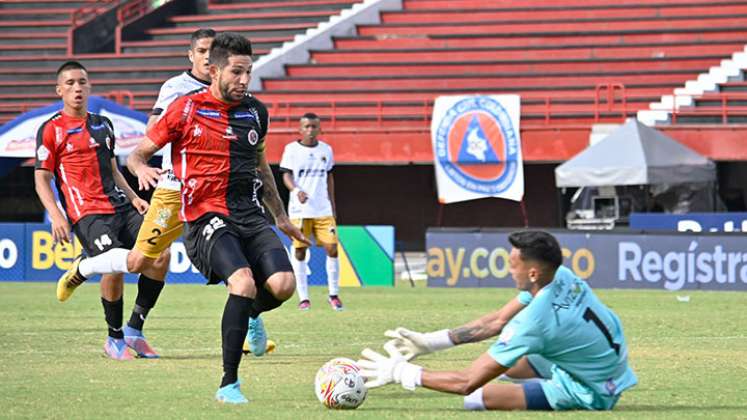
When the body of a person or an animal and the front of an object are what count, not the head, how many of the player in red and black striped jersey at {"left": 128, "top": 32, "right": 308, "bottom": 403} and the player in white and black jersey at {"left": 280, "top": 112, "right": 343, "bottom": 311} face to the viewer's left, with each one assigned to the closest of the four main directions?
0

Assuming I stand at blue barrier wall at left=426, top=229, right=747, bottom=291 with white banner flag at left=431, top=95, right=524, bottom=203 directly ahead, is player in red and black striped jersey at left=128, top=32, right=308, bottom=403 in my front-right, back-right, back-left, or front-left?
back-left

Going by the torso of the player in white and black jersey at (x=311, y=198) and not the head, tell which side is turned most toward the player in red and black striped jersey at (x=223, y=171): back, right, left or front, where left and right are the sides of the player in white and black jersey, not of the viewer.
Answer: front

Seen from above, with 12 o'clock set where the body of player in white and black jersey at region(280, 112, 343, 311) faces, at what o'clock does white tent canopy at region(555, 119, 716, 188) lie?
The white tent canopy is roughly at 7 o'clock from the player in white and black jersey.

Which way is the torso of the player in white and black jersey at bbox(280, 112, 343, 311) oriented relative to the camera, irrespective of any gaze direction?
toward the camera

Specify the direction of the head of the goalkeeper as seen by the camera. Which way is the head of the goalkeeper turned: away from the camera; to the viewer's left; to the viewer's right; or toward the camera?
to the viewer's left

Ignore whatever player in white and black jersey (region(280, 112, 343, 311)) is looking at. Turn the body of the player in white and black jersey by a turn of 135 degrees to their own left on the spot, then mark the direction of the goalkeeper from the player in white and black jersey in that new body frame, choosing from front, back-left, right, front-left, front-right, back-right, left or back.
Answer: back-right

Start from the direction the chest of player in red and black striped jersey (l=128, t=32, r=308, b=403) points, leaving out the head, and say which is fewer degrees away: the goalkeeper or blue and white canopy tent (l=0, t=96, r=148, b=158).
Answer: the goalkeeper

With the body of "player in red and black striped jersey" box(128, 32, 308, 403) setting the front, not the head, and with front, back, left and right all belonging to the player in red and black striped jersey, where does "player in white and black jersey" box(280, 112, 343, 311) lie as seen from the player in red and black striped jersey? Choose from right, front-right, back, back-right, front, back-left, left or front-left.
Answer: back-left

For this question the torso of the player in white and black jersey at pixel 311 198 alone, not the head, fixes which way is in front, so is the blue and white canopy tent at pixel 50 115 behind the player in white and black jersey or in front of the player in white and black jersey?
behind

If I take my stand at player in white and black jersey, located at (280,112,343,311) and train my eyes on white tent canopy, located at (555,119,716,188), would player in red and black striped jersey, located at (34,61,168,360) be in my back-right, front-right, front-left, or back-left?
back-right

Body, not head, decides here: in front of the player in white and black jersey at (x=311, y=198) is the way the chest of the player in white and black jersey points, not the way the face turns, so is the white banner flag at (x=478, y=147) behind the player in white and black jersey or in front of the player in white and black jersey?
behind

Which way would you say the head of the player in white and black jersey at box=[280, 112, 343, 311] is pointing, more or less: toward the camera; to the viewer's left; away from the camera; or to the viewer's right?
toward the camera

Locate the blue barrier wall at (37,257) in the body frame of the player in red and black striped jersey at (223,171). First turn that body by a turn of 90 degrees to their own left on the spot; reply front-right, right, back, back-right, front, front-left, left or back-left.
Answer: front-left
